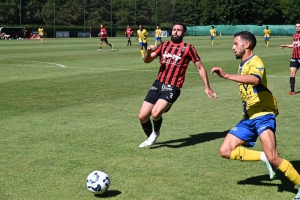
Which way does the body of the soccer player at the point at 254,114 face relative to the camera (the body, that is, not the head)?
to the viewer's left

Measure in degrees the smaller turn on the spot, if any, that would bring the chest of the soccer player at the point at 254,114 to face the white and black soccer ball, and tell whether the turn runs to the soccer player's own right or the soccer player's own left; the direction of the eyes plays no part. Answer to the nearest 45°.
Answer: approximately 45° to the soccer player's own left

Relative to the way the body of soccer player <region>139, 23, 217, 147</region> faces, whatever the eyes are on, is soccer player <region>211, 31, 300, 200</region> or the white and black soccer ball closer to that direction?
the white and black soccer ball

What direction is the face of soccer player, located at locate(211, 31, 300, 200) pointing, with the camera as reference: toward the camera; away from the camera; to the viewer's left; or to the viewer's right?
to the viewer's left

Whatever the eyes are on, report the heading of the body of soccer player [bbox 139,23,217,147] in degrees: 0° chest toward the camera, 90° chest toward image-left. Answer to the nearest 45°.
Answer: approximately 45°

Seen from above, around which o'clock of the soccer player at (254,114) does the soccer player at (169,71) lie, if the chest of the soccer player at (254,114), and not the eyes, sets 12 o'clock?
the soccer player at (169,71) is roughly at 2 o'clock from the soccer player at (254,114).

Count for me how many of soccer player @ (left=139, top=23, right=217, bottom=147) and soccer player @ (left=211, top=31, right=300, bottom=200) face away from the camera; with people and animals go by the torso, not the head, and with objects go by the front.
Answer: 0

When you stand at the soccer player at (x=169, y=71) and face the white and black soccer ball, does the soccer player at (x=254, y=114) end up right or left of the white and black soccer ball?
left
